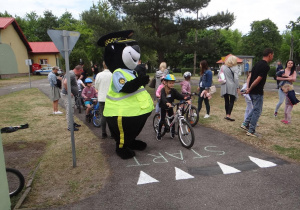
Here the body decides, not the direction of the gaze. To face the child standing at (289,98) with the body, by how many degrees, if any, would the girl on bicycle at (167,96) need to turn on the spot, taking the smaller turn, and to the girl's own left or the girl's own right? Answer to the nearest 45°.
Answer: approximately 90° to the girl's own left

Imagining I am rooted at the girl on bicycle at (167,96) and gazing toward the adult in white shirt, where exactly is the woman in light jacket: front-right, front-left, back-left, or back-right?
back-right

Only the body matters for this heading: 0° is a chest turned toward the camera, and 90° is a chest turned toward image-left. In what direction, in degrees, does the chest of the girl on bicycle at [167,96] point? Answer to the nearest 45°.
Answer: approximately 315°

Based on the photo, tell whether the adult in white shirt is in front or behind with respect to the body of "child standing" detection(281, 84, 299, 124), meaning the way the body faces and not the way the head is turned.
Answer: in front

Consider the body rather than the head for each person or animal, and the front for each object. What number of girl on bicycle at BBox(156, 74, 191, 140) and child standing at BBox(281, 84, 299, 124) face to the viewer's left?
1

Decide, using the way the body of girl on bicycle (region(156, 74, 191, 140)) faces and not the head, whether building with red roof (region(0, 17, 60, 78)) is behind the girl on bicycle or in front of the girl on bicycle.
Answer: behind
